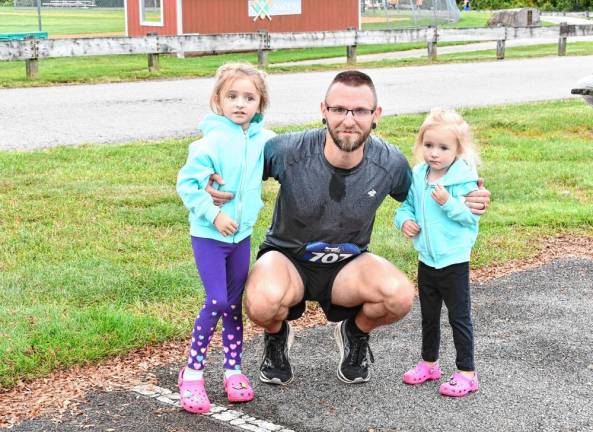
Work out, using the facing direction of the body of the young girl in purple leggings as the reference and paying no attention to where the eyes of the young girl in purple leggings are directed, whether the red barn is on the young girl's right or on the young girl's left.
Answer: on the young girl's left

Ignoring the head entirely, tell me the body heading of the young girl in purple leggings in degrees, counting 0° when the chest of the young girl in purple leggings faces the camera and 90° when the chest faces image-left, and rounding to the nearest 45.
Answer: approximately 315°

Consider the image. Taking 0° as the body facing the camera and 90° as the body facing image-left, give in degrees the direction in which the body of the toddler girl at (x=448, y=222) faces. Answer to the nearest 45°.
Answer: approximately 45°

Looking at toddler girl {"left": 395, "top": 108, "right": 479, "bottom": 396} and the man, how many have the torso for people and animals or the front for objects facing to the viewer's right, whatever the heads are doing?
0

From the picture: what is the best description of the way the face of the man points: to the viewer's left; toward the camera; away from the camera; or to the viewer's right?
toward the camera

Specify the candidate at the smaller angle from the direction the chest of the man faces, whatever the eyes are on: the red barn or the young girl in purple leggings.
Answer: the young girl in purple leggings

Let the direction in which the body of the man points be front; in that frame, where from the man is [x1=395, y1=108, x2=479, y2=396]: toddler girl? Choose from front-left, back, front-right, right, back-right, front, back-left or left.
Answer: left

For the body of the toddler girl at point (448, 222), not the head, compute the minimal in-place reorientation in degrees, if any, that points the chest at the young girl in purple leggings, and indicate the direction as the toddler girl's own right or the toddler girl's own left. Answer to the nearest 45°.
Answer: approximately 45° to the toddler girl's own right

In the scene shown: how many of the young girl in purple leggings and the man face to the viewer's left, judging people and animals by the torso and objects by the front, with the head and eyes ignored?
0

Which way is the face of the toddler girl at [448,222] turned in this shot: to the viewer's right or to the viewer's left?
to the viewer's left

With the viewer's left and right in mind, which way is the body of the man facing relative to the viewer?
facing the viewer

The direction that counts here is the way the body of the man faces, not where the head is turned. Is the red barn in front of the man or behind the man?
behind

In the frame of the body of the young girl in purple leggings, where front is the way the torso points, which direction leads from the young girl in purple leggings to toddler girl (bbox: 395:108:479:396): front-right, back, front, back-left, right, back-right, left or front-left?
front-left
